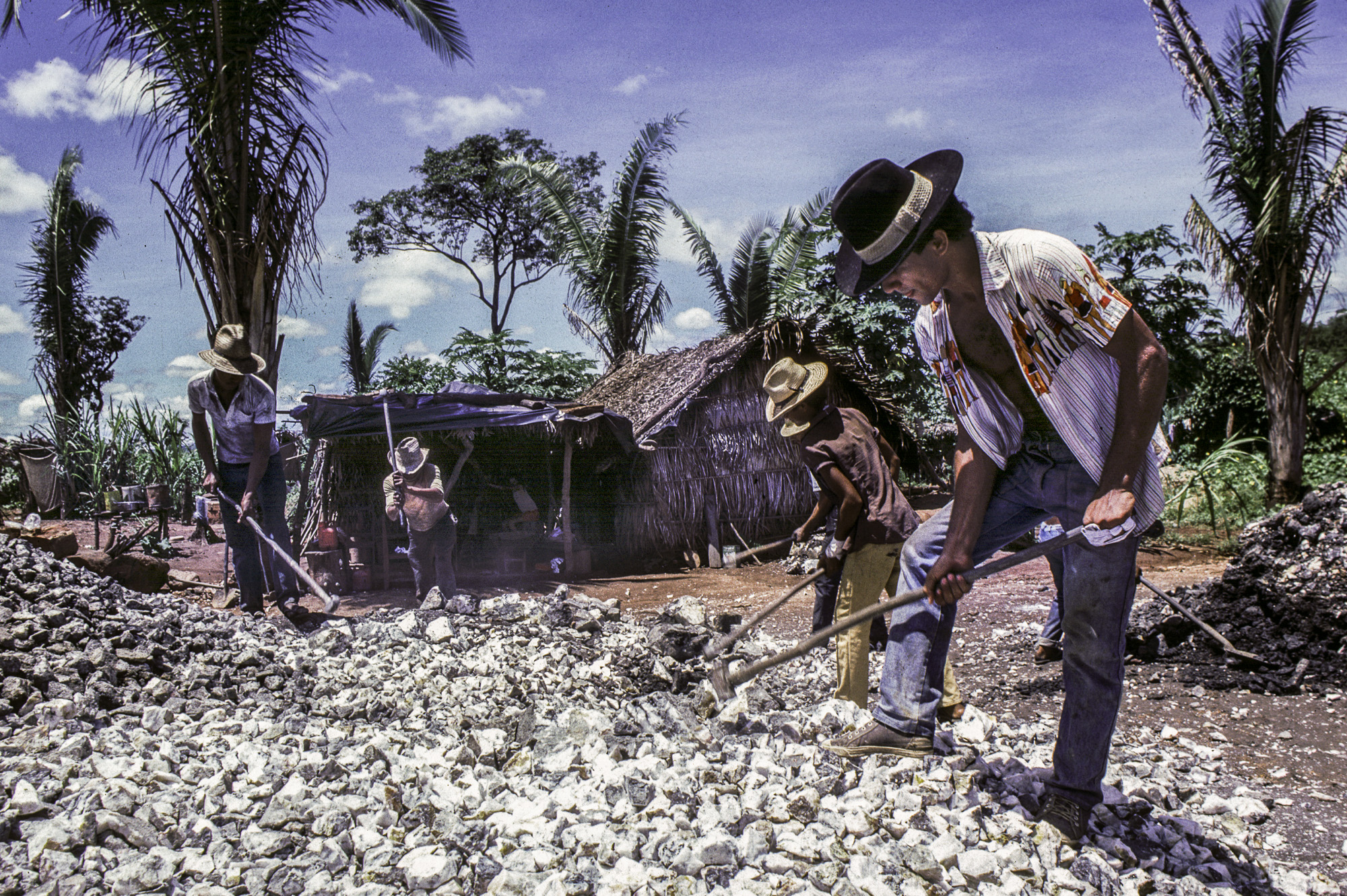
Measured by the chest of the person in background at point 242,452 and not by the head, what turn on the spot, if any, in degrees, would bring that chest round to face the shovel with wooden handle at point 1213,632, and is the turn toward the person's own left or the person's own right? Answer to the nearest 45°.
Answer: approximately 45° to the person's own left

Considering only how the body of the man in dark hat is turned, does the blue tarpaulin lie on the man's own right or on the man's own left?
on the man's own right

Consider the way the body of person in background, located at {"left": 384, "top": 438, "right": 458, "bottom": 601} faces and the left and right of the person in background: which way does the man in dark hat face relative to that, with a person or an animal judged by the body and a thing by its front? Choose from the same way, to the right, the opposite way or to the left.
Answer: to the right

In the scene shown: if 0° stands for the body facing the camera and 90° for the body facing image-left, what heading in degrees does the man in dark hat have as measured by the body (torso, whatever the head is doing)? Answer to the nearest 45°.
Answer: approximately 45°

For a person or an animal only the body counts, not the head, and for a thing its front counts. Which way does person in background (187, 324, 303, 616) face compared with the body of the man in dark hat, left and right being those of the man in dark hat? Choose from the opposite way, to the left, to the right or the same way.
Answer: to the left

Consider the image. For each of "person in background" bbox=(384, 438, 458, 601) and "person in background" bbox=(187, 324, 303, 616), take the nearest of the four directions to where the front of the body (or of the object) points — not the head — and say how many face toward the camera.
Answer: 2

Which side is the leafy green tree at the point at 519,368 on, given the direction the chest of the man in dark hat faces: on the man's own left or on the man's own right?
on the man's own right
